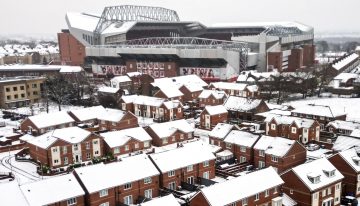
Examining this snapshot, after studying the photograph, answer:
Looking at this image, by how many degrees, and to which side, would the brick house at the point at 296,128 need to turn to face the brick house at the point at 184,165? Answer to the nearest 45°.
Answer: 0° — it already faces it

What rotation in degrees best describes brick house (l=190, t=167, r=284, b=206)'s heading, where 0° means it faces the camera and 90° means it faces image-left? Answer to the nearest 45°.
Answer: approximately 315°

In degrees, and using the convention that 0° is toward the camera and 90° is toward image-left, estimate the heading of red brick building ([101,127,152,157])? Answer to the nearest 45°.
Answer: approximately 315°

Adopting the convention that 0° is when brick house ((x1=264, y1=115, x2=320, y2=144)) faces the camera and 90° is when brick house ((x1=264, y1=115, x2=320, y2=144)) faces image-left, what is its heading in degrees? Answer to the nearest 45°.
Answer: approximately 45°

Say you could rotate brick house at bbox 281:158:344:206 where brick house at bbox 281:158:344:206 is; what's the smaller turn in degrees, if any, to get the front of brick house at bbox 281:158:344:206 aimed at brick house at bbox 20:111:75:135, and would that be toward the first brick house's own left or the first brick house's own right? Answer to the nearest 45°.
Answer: approximately 135° to the first brick house's own right

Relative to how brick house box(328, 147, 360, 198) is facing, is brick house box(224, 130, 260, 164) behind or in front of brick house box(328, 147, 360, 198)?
behind

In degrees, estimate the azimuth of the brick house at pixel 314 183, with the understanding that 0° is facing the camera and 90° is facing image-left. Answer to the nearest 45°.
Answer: approximately 315°
